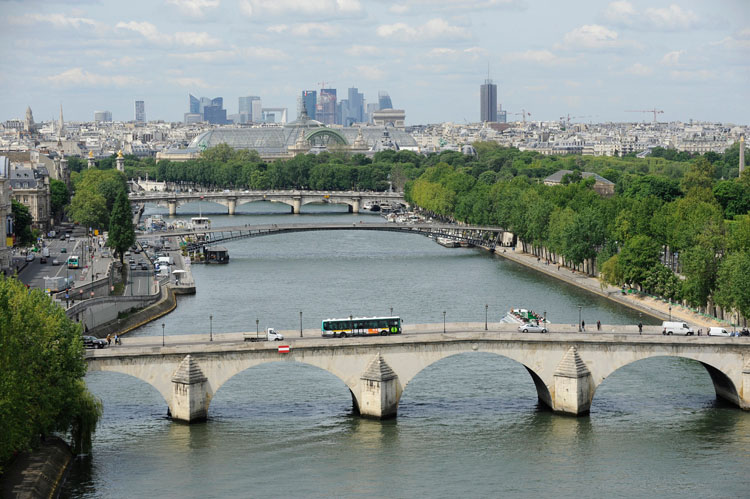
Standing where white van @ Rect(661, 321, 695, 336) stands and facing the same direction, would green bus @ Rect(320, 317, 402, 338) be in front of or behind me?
behind

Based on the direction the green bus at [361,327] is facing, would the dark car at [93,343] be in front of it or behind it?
behind

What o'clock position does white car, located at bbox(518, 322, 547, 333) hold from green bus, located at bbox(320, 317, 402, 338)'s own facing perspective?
The white car is roughly at 12 o'clock from the green bus.

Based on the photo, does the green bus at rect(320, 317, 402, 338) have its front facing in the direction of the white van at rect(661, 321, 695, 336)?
yes

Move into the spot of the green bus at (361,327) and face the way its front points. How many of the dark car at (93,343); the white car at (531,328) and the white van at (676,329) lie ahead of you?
2

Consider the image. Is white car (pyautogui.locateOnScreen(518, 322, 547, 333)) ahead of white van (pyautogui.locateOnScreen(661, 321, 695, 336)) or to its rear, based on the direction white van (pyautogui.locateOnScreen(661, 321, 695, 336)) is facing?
to the rear

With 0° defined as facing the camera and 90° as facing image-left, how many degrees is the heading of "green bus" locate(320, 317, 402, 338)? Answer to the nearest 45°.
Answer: approximately 270°
